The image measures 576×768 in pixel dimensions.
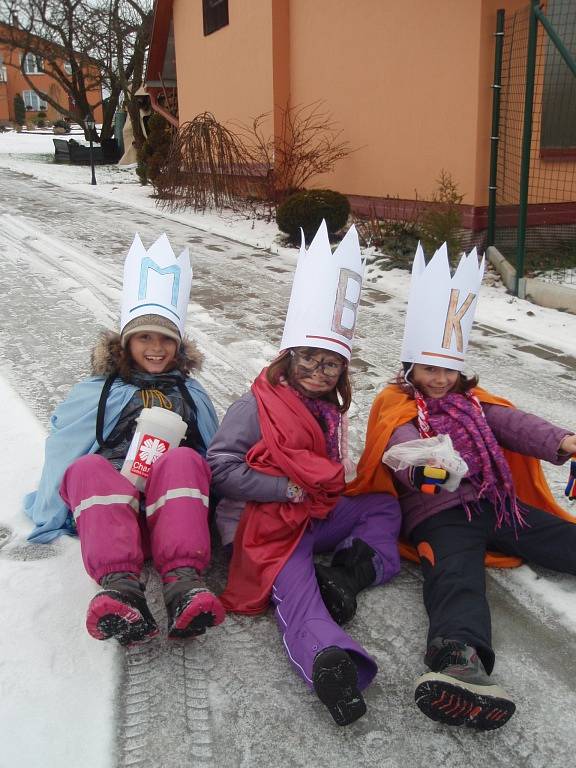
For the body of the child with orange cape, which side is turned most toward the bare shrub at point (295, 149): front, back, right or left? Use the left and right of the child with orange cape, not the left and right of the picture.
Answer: back

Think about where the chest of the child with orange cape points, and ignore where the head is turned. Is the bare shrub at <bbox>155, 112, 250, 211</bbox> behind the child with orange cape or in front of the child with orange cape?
behind

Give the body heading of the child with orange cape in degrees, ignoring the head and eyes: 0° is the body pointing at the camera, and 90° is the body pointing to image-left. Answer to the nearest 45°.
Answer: approximately 0°

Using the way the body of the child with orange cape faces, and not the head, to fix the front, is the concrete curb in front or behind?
behind

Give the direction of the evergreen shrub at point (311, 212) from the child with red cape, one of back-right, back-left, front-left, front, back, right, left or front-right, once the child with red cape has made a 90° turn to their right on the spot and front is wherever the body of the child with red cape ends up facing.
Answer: back-right

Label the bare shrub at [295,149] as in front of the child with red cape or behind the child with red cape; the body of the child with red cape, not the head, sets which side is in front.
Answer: behind

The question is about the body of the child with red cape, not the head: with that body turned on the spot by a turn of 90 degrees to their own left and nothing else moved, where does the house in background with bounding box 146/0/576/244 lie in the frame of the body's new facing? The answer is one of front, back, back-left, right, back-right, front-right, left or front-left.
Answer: front-left

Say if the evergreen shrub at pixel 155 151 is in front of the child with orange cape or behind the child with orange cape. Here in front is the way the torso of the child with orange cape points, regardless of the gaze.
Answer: behind
